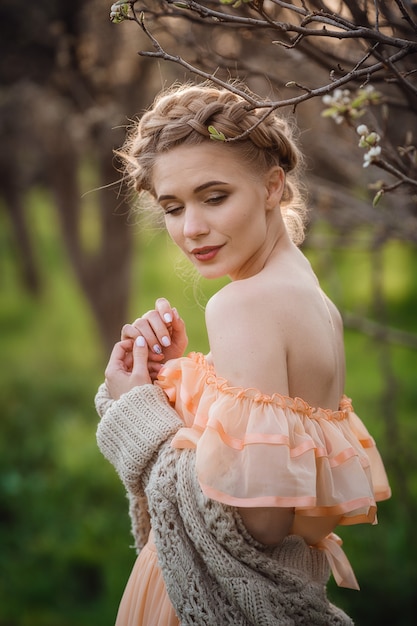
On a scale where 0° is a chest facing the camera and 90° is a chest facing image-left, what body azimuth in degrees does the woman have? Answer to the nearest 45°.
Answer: approximately 90°

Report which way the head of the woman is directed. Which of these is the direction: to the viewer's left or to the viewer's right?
to the viewer's left
